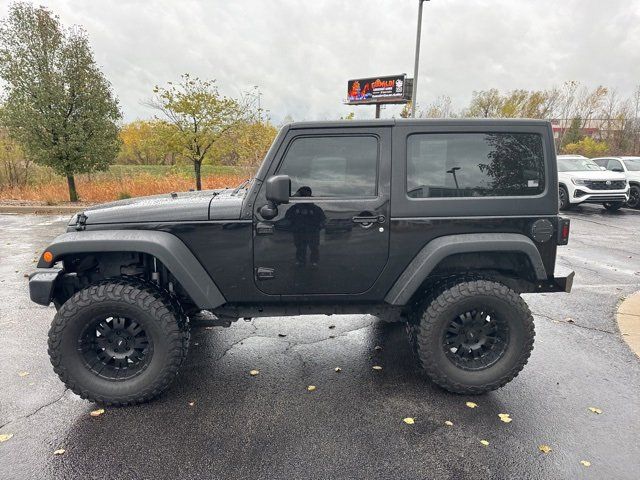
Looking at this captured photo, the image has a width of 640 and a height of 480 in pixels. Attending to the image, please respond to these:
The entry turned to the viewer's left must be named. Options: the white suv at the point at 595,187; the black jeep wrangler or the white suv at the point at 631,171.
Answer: the black jeep wrangler

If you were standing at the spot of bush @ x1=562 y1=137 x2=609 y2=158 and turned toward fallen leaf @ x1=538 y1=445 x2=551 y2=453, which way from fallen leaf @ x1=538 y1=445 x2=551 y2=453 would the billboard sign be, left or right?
right

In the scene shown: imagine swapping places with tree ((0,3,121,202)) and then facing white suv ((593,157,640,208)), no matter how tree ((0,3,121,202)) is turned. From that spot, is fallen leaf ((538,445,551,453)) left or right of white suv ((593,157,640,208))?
right

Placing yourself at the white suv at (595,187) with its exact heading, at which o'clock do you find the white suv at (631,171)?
the white suv at (631,171) is roughly at 8 o'clock from the white suv at (595,187).

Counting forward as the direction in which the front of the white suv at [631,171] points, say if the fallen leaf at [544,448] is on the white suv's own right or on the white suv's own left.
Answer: on the white suv's own right

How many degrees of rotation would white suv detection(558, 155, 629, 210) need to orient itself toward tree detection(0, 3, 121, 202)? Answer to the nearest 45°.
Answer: approximately 90° to its right

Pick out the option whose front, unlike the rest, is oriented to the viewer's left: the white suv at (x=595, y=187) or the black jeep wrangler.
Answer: the black jeep wrangler

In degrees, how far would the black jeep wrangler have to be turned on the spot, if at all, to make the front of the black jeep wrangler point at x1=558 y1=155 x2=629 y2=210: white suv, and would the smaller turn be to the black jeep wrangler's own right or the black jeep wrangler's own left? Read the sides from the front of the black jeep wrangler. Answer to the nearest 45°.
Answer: approximately 135° to the black jeep wrangler's own right

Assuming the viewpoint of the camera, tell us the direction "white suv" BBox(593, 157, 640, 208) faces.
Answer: facing the viewer and to the right of the viewer

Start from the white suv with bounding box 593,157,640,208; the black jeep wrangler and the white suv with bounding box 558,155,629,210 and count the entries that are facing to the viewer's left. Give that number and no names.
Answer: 1

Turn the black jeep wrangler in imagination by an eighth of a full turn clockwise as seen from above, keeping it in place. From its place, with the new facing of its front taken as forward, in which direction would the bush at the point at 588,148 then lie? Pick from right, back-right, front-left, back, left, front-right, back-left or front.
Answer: right

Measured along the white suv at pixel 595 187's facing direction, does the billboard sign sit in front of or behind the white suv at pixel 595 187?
behind

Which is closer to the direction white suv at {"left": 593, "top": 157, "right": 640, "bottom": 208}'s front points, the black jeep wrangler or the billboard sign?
the black jeep wrangler

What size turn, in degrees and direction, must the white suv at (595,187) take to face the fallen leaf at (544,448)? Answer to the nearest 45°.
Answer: approximately 45° to its right

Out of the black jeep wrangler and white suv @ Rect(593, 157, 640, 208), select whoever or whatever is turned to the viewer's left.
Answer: the black jeep wrangler

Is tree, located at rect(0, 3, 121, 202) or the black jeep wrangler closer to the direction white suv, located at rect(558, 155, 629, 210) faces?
the black jeep wrangler

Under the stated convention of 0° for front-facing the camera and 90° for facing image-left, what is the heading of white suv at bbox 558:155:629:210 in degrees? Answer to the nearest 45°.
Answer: approximately 315°

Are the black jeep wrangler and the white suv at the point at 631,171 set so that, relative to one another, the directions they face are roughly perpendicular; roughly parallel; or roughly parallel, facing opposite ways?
roughly perpendicular

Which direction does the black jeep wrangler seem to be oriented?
to the viewer's left
